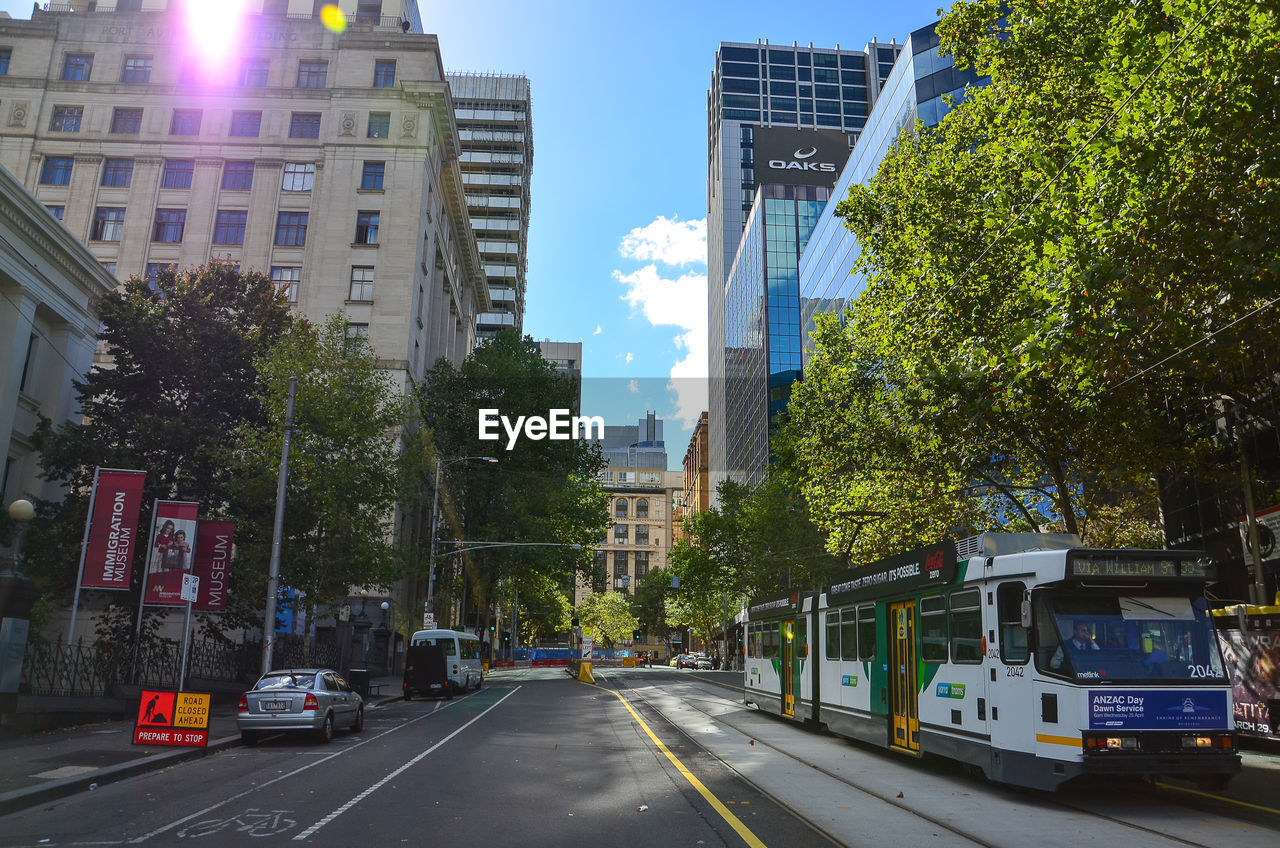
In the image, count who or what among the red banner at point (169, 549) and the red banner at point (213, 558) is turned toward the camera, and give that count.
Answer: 2

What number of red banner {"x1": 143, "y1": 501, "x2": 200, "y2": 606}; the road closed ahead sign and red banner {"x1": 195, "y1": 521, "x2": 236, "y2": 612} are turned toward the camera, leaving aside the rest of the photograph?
3

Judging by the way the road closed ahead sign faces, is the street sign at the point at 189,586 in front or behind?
behind

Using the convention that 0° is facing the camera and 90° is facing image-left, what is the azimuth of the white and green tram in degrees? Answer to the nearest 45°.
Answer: approximately 315°

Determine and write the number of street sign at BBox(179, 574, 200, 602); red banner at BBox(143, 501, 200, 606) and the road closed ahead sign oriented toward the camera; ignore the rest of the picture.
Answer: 3

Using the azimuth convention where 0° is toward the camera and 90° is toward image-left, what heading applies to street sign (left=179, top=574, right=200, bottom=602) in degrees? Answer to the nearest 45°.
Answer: approximately 0°

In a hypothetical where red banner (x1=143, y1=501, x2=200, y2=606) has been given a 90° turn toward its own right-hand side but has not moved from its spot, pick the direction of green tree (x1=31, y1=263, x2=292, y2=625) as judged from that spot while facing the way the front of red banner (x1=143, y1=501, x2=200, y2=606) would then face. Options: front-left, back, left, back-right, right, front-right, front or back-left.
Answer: right

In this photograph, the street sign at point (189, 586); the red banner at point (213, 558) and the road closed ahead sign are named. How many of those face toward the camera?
3

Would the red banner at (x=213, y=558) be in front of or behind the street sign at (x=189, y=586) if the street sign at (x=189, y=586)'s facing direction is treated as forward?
behind
